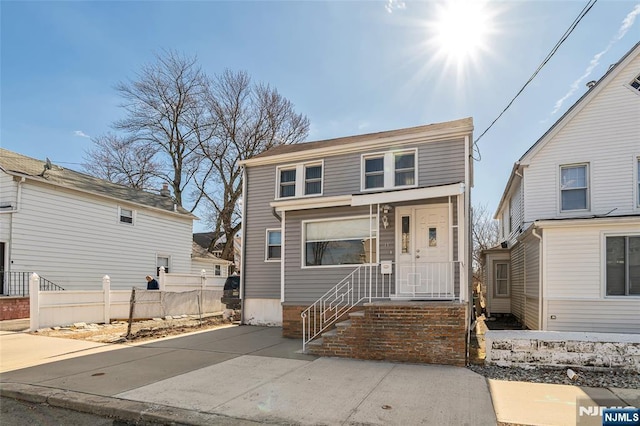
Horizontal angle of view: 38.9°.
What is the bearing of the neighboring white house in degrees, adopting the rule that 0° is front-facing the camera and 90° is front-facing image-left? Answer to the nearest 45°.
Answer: approximately 0°
